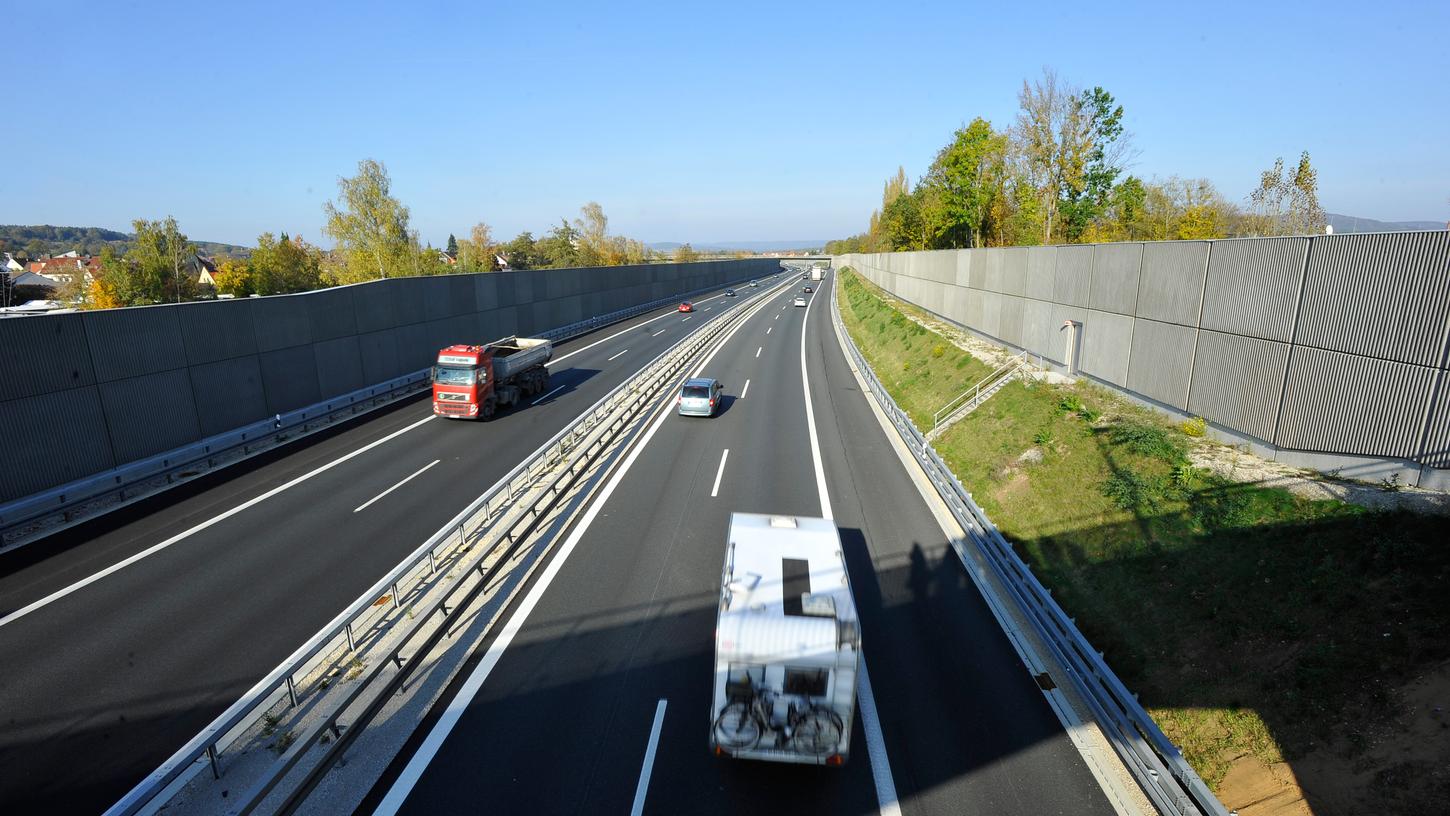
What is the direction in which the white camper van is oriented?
away from the camera

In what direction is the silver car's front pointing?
away from the camera

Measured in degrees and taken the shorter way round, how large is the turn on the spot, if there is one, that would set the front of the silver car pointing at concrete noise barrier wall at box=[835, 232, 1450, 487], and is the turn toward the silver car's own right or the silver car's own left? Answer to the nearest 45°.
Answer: approximately 135° to the silver car's own right

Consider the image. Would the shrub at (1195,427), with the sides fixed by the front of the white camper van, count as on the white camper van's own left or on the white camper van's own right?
on the white camper van's own right

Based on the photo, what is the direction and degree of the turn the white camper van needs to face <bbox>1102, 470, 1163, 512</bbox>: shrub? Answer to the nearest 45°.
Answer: approximately 45° to its right

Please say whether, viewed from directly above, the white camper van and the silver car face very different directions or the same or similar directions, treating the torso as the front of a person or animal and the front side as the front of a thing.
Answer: same or similar directions

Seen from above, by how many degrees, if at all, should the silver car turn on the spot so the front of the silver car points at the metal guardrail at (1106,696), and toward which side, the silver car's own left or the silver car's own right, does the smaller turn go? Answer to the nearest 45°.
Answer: approximately 180°

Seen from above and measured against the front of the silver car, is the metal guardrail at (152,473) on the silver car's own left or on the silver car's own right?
on the silver car's own left

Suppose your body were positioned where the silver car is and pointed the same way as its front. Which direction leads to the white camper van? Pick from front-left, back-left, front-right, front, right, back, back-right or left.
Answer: back

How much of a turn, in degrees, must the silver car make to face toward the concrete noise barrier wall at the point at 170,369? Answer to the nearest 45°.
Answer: approximately 90° to its left

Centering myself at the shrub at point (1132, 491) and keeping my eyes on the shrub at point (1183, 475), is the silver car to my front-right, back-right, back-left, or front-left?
back-left

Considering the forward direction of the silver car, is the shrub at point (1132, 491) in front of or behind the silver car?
behind

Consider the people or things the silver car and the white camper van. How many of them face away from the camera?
2
